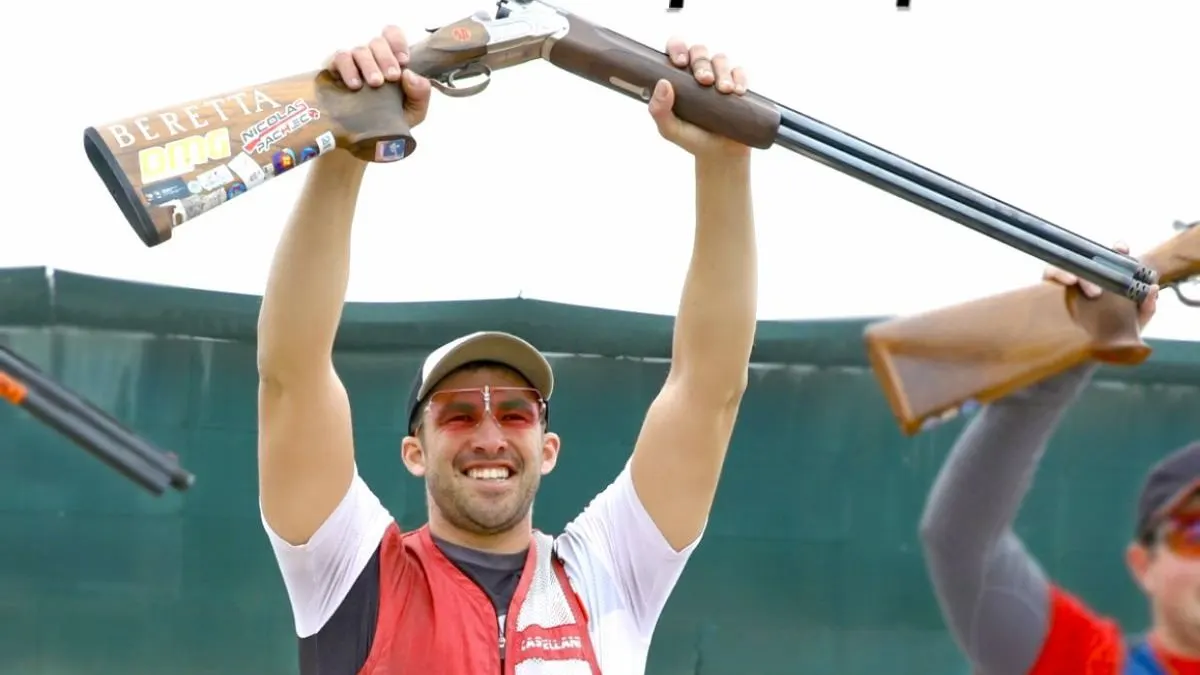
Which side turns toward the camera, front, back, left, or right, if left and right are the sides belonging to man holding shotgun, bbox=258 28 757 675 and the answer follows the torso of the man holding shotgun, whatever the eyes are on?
front

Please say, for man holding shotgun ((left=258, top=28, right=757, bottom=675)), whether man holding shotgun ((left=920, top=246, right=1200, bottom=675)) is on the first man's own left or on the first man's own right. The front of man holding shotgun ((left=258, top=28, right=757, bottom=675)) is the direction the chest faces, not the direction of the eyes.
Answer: on the first man's own left
